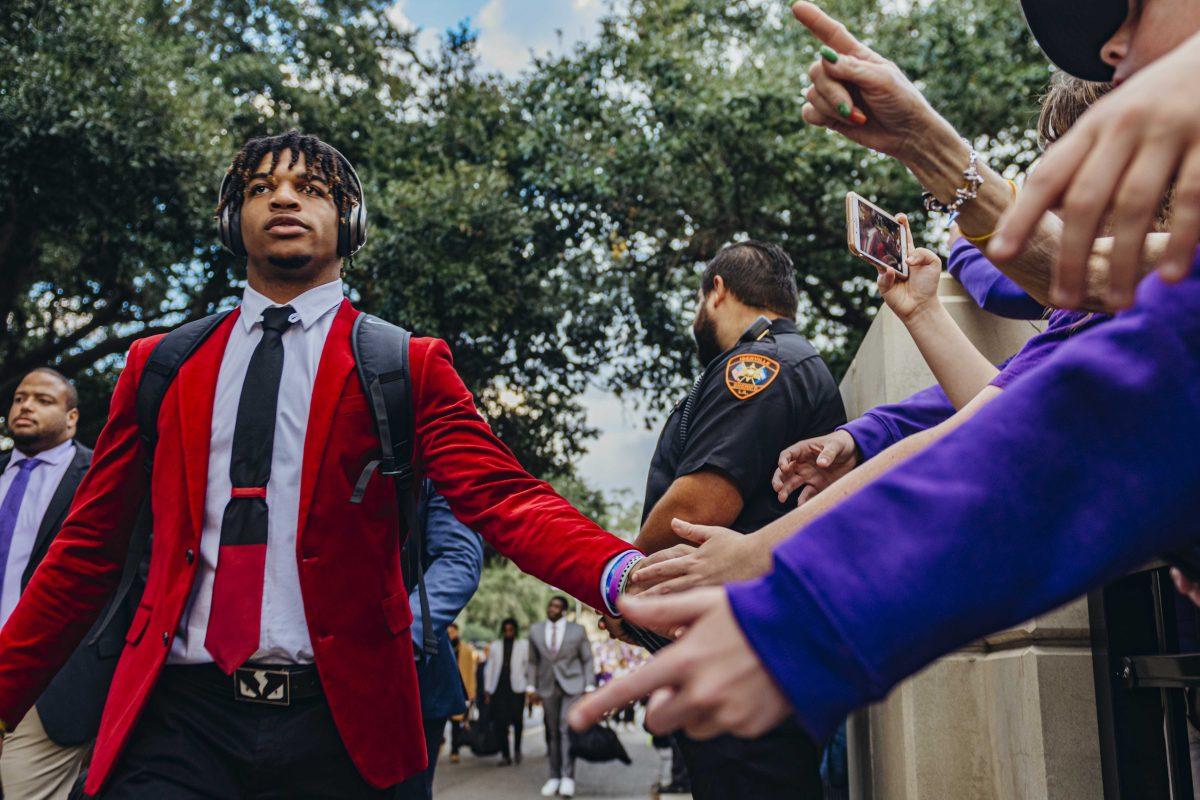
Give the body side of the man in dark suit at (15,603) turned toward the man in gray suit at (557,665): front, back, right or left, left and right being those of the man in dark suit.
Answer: back

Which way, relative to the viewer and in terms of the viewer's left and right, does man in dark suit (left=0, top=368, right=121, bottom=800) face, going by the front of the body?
facing the viewer and to the left of the viewer

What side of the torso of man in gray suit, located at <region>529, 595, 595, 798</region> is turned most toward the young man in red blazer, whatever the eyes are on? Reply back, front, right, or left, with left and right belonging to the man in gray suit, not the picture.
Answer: front

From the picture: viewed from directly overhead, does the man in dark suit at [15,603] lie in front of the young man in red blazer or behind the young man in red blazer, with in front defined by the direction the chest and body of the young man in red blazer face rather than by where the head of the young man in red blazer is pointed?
behind

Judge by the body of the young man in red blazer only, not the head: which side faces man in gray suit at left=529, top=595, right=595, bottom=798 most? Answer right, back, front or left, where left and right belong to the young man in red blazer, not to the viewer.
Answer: back

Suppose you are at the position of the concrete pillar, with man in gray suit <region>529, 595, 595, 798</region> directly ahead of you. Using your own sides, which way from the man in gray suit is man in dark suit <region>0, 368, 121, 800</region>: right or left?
left

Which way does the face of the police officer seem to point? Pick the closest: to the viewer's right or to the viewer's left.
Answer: to the viewer's left

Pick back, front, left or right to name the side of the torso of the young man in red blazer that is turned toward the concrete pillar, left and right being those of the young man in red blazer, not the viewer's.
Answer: left

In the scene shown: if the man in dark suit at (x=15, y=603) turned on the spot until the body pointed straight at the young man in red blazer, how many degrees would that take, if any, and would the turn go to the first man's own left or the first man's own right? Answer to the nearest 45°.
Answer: approximately 45° to the first man's own left

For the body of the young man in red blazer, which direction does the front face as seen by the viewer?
toward the camera

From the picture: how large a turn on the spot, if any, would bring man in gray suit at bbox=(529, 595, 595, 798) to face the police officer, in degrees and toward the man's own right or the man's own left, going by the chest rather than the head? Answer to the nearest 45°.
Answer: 0° — they already face them

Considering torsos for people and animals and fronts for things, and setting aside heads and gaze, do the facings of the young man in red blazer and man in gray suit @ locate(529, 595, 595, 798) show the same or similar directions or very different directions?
same or similar directions

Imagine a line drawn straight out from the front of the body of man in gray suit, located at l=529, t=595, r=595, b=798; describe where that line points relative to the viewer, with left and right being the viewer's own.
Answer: facing the viewer

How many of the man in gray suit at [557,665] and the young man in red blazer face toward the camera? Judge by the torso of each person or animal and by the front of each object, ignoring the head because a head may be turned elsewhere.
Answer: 2

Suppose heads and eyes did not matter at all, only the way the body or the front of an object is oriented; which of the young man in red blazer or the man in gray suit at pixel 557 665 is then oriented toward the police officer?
the man in gray suit
